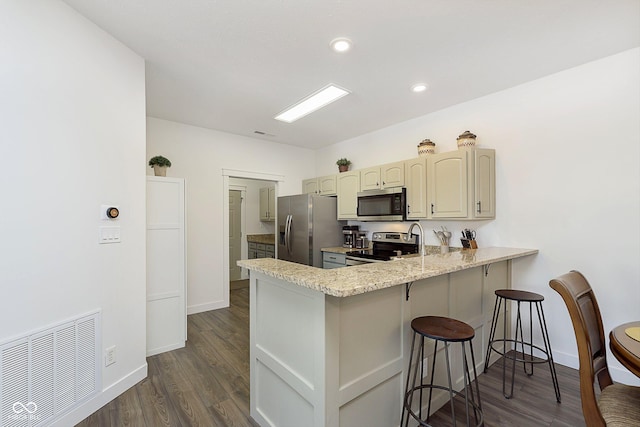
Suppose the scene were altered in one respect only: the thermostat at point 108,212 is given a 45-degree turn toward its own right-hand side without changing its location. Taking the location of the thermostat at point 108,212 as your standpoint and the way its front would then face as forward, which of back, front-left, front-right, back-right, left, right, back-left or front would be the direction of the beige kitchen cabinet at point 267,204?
back-left

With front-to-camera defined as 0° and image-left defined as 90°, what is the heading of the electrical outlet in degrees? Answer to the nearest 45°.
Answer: approximately 315°

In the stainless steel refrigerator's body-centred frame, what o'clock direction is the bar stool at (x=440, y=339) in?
The bar stool is roughly at 10 o'clock from the stainless steel refrigerator.

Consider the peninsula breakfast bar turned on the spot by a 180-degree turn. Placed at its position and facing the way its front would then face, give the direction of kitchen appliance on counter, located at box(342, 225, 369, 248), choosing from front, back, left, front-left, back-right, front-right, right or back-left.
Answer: front-right

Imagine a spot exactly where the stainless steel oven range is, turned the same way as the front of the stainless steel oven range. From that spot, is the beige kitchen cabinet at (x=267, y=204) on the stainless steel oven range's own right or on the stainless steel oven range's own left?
on the stainless steel oven range's own right

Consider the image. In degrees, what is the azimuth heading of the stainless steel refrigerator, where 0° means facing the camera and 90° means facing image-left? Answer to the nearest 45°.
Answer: approximately 45°

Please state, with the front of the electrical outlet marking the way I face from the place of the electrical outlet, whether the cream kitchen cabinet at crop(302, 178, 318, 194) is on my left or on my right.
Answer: on my left

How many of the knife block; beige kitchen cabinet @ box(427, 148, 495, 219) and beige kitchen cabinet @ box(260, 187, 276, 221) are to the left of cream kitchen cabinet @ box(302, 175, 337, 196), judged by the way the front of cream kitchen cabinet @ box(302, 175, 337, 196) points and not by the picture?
2

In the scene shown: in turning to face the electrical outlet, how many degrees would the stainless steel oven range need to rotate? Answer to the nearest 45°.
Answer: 0° — it already faces it

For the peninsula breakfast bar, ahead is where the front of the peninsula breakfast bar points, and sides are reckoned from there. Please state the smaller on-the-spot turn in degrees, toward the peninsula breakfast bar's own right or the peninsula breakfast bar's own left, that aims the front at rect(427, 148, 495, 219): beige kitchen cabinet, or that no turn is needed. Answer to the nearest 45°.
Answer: approximately 90° to the peninsula breakfast bar's own left
